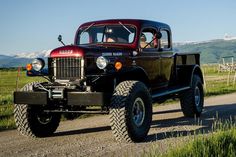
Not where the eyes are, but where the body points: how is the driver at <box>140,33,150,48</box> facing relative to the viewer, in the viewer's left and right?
facing the viewer and to the left of the viewer

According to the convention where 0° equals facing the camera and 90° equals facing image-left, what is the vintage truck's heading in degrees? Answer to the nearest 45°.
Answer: approximately 45°
